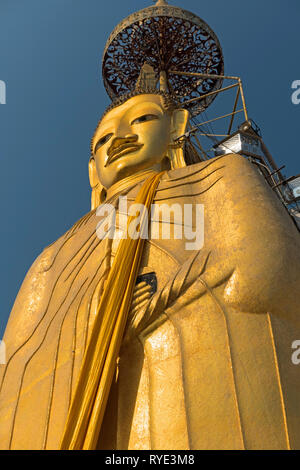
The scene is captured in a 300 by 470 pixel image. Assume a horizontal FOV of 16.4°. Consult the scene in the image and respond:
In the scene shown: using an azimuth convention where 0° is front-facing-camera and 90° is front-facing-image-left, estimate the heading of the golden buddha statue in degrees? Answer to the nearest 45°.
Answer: approximately 45°
